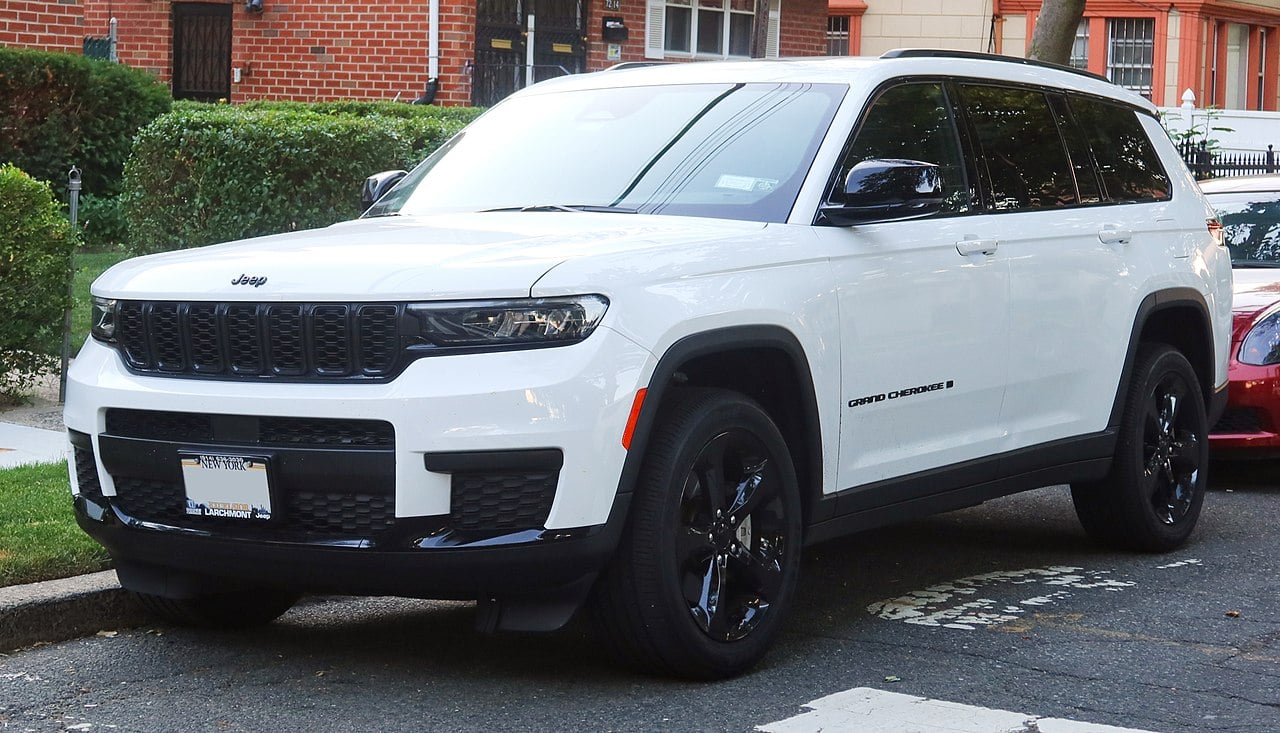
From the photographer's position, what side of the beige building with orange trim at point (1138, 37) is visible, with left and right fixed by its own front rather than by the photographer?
front

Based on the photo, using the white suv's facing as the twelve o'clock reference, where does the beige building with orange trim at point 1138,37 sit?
The beige building with orange trim is roughly at 5 o'clock from the white suv.

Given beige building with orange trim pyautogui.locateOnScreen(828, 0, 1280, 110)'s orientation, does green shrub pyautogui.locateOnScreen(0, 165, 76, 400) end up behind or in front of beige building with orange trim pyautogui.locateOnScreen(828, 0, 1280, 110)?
in front

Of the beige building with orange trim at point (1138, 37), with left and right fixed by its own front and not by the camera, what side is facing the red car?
front

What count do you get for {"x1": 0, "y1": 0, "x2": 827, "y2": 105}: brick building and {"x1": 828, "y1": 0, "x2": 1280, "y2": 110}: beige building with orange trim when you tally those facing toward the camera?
2

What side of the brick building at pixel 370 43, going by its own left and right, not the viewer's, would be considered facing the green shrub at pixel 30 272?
front

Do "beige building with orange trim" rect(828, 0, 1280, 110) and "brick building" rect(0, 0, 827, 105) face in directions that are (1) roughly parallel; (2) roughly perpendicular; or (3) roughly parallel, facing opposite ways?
roughly parallel

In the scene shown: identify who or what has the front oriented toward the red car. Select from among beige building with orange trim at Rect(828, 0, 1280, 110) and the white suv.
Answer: the beige building with orange trim

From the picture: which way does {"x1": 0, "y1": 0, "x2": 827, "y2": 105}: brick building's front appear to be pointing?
toward the camera

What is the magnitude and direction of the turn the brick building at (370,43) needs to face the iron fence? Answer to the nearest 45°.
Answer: approximately 90° to its left

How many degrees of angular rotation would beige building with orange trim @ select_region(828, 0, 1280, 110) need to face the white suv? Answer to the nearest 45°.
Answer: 0° — it already faces it

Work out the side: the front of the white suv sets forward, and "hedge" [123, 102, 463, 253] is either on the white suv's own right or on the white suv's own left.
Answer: on the white suv's own right

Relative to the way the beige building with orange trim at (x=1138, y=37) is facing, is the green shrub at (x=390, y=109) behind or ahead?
ahead

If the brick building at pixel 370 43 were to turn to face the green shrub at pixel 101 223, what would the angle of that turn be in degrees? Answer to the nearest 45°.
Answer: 0° — it already faces it

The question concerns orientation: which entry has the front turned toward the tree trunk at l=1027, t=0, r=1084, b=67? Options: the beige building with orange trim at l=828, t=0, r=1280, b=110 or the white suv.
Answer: the beige building with orange trim
